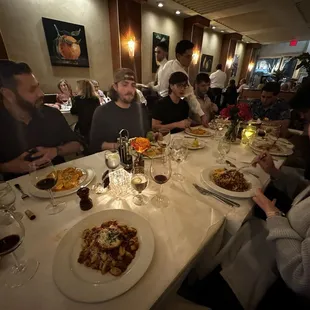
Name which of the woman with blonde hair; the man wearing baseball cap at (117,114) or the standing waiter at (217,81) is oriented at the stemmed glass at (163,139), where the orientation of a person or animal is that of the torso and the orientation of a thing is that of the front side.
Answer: the man wearing baseball cap

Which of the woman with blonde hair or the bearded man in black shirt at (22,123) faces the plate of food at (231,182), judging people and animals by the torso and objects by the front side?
the bearded man in black shirt

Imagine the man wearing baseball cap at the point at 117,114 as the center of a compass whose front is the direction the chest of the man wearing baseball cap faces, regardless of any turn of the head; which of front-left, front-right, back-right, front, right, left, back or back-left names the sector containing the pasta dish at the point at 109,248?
front-right

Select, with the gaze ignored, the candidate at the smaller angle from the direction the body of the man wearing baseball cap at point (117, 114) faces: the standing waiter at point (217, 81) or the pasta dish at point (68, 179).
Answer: the pasta dish

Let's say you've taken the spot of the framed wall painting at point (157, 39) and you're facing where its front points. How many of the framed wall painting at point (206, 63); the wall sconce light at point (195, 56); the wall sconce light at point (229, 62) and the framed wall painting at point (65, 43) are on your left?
3

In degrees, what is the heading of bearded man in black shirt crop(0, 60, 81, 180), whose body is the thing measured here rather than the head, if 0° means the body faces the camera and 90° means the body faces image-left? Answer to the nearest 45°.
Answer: approximately 315°
